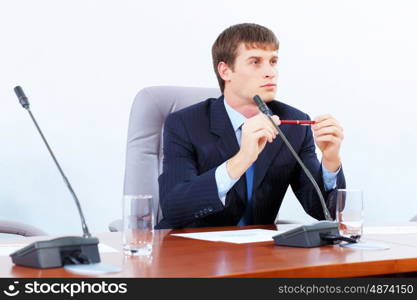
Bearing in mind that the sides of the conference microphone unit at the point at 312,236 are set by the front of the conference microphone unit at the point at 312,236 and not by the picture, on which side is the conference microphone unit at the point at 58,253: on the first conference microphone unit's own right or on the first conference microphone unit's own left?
on the first conference microphone unit's own left

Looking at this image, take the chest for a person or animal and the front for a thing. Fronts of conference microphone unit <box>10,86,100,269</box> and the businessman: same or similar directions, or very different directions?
very different directions

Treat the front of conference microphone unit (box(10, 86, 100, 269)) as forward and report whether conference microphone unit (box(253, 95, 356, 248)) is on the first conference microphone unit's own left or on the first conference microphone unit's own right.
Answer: on the first conference microphone unit's own right

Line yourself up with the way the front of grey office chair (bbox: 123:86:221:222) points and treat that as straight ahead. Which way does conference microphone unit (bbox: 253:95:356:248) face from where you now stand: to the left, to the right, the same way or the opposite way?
the opposite way

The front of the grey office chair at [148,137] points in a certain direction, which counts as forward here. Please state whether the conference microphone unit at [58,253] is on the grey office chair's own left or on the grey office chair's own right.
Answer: on the grey office chair's own right

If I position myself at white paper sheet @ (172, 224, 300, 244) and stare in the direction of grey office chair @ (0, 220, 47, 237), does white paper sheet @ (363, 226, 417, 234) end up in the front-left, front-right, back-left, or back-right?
back-right

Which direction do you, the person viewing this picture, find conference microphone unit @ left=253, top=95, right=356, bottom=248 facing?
facing away from the viewer and to the left of the viewer

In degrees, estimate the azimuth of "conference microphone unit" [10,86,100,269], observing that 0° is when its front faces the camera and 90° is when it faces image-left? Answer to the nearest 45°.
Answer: approximately 135°
